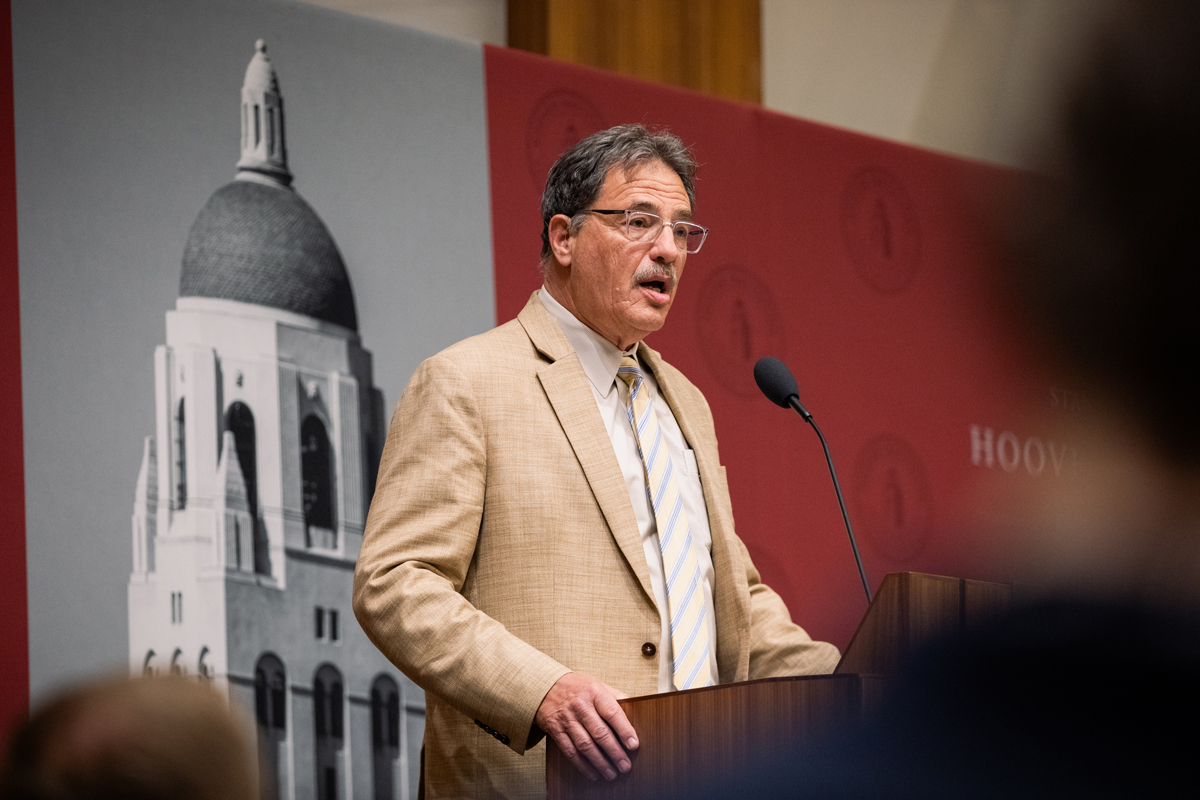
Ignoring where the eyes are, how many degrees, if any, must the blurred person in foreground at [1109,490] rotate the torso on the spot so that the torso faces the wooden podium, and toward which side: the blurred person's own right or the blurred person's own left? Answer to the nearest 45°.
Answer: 0° — they already face it

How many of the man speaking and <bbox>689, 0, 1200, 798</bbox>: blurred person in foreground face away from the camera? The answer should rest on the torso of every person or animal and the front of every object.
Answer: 1

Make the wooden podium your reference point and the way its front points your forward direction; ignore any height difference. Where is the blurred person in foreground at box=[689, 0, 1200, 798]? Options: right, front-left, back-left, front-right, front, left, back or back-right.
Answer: front-right

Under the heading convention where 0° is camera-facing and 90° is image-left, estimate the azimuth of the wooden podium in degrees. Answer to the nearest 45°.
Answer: approximately 315°

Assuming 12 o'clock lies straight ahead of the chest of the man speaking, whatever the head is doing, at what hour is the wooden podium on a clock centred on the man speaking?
The wooden podium is roughly at 1 o'clock from the man speaking.

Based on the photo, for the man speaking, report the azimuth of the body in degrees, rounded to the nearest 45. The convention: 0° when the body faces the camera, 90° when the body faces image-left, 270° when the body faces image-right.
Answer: approximately 315°

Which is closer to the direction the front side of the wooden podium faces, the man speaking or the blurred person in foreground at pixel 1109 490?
the blurred person in foreground

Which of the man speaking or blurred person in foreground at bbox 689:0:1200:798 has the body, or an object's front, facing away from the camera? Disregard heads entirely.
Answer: the blurred person in foreground

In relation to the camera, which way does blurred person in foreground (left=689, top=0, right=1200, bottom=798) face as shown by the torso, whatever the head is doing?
away from the camera

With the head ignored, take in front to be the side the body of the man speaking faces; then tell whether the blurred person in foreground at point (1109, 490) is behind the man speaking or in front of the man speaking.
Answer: in front

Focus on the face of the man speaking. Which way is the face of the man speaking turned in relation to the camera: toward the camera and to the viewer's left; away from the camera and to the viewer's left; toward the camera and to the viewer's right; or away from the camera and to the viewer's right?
toward the camera and to the viewer's right
